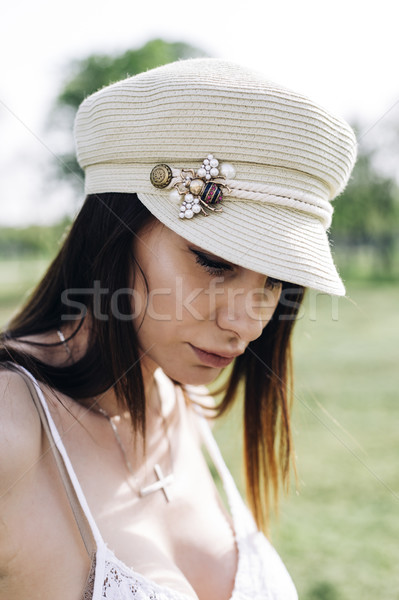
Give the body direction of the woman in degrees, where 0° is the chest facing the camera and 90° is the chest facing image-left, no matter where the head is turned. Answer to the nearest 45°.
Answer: approximately 315°

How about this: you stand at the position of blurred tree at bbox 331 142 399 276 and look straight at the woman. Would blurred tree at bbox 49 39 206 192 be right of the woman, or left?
right

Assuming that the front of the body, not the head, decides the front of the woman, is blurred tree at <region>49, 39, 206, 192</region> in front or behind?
behind

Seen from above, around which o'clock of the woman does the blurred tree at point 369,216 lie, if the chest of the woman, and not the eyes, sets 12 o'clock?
The blurred tree is roughly at 8 o'clock from the woman.
